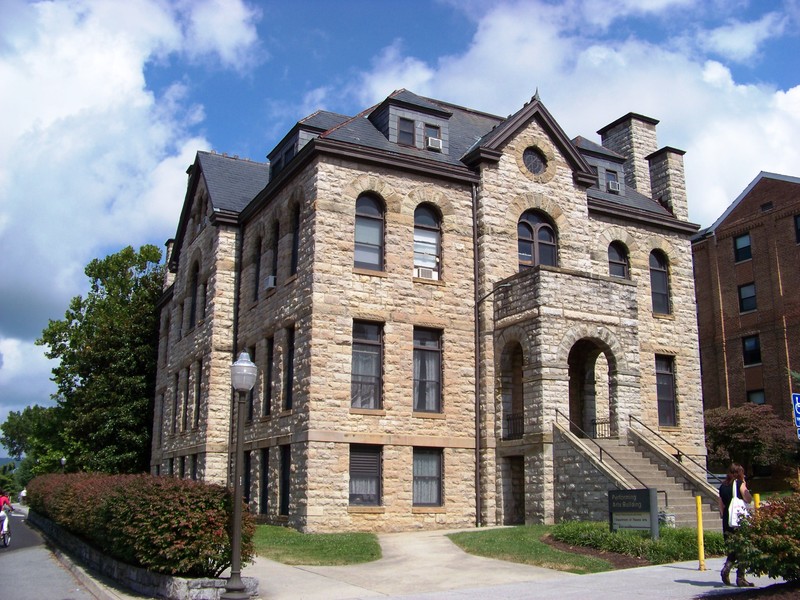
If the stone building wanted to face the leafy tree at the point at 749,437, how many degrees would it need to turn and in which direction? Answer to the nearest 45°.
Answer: approximately 90° to its left

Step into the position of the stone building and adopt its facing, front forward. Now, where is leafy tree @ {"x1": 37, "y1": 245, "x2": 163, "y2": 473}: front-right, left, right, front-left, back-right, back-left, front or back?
back

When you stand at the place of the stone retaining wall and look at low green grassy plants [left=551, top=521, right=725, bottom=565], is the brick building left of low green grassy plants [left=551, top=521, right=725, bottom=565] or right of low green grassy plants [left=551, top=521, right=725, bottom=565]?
left

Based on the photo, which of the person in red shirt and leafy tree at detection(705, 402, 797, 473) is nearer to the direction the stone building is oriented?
the leafy tree

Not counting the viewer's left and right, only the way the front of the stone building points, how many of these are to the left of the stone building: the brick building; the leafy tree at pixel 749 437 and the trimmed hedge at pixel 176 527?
2

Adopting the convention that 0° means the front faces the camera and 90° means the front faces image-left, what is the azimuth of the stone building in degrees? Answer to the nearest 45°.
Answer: approximately 315°

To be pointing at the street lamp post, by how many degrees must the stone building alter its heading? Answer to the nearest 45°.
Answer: approximately 45° to its right

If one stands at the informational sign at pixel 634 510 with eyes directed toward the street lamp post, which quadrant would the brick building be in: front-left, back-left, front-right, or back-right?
back-right

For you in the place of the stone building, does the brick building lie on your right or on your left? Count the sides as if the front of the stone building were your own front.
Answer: on your left

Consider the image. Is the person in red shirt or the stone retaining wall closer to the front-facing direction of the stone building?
the stone retaining wall

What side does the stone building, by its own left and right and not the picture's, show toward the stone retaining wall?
right
